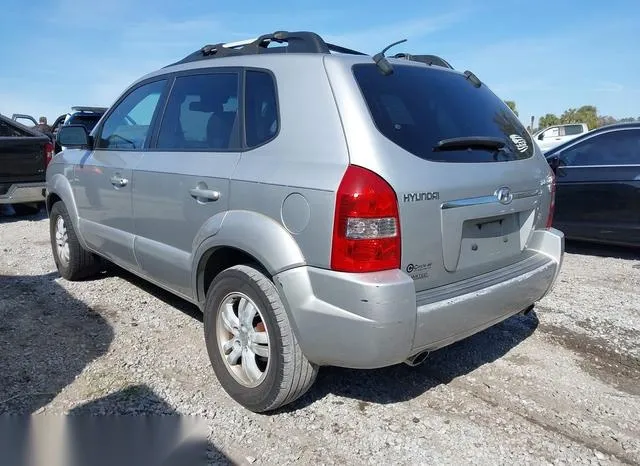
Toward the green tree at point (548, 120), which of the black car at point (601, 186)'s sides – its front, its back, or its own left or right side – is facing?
right

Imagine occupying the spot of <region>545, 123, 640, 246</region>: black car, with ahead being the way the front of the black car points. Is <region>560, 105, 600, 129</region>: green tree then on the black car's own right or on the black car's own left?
on the black car's own right

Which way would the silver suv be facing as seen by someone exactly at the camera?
facing away from the viewer and to the left of the viewer

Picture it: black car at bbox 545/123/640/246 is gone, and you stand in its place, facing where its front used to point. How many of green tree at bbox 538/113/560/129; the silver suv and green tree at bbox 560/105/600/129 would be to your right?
2

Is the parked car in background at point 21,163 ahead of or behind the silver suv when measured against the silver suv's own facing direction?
ahead

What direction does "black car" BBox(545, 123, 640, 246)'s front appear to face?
to the viewer's left

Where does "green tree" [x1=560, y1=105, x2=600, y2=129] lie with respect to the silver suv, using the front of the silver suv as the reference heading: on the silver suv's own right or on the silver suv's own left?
on the silver suv's own right

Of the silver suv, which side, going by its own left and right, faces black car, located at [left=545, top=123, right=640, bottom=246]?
right

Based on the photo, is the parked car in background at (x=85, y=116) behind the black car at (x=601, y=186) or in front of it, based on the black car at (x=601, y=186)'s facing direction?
in front
